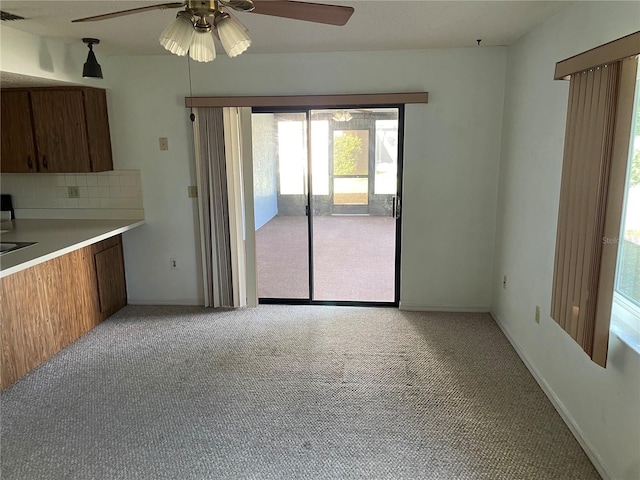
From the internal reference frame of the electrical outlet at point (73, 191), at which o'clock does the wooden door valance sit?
The wooden door valance is roughly at 10 o'clock from the electrical outlet.

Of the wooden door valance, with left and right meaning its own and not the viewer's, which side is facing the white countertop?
right

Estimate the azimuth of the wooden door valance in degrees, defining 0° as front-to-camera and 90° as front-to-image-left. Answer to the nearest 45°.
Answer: approximately 0°

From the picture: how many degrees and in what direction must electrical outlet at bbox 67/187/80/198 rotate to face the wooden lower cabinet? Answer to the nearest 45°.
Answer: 0° — it already faces it

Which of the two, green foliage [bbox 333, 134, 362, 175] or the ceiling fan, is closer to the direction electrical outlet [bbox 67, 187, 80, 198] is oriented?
the ceiling fan

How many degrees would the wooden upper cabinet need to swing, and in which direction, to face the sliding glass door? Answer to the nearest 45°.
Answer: approximately 90° to its left
